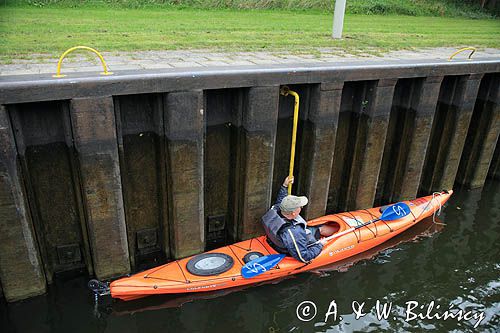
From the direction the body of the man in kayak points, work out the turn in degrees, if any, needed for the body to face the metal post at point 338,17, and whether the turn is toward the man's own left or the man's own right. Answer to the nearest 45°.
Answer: approximately 45° to the man's own left

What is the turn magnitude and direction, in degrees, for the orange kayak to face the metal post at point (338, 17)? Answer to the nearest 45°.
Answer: approximately 45° to its left

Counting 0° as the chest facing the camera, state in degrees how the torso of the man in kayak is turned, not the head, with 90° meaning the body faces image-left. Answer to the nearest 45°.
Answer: approximately 225°

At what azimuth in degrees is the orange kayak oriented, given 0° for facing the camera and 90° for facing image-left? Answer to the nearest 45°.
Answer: approximately 225°
